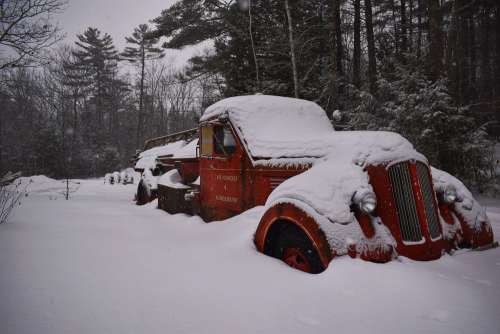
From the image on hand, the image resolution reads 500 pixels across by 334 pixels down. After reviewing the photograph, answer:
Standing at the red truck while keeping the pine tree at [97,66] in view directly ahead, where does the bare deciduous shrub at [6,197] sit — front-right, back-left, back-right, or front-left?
front-left

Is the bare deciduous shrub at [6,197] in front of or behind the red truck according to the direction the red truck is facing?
behind

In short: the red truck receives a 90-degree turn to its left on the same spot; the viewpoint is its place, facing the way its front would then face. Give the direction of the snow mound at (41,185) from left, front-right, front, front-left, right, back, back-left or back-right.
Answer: left

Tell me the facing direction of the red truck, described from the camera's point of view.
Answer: facing the viewer and to the right of the viewer

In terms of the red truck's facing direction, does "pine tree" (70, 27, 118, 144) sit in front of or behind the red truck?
behind
